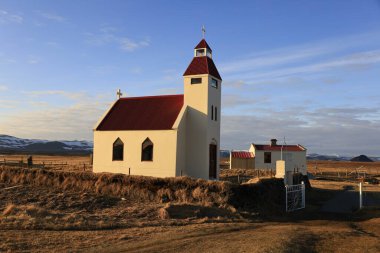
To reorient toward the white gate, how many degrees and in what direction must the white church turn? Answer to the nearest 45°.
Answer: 0° — it already faces it

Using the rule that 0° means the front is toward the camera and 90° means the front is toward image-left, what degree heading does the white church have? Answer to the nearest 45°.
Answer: approximately 315°
